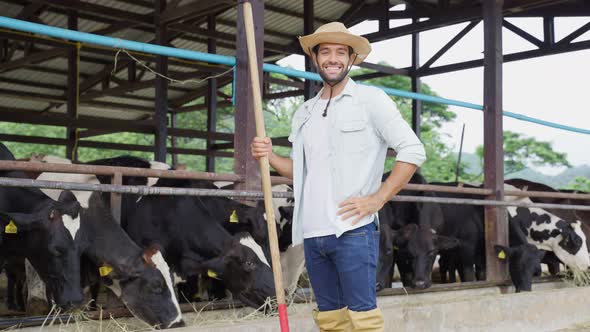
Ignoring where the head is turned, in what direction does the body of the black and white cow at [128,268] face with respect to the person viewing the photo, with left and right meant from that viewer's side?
facing the viewer and to the right of the viewer

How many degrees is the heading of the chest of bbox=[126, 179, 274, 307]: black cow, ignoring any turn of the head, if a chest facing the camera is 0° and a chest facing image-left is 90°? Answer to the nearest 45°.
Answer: approximately 315°

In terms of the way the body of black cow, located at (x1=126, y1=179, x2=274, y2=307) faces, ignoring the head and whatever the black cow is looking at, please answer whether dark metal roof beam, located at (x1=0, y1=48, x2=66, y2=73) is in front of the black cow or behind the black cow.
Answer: behind

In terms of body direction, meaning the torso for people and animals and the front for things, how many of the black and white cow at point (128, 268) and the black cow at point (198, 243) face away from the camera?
0

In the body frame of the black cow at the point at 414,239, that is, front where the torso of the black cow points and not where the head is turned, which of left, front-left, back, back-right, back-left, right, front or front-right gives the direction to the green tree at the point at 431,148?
back

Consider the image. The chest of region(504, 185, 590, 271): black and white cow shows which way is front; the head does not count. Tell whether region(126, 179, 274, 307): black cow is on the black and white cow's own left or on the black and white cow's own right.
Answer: on the black and white cow's own right

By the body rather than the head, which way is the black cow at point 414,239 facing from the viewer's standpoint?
toward the camera
